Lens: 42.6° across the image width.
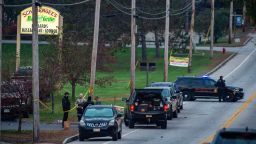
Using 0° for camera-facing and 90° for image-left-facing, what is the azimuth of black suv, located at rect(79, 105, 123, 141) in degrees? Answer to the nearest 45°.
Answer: approximately 0°

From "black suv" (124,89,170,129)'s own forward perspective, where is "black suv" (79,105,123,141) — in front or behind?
behind

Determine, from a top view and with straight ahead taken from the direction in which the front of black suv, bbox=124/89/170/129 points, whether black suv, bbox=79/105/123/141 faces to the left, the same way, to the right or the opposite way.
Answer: the opposite way

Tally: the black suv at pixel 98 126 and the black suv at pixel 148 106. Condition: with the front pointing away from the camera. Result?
1

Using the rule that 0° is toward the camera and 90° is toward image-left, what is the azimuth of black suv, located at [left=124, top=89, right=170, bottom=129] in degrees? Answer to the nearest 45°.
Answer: approximately 180°

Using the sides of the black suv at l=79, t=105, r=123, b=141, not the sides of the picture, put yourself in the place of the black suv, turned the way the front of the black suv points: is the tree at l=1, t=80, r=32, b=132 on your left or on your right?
on your right

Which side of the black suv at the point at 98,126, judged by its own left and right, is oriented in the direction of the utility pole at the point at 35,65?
right
